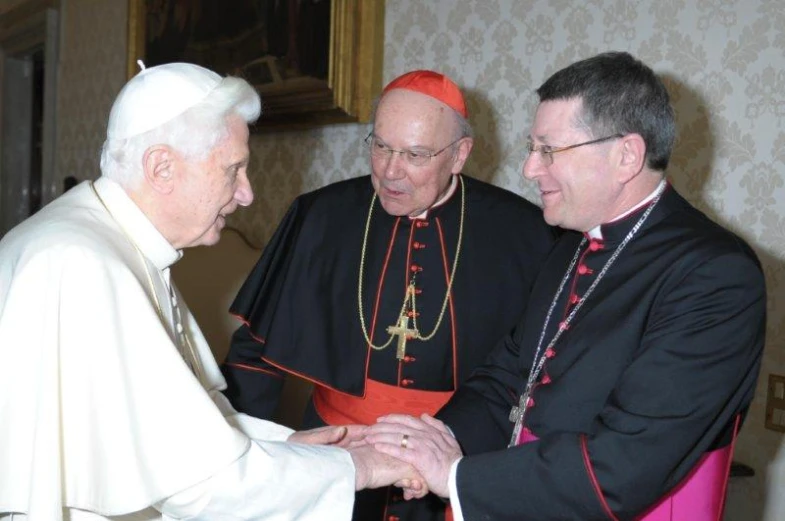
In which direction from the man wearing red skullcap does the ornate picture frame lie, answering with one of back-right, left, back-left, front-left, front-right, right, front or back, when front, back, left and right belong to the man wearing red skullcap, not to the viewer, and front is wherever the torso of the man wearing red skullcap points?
back

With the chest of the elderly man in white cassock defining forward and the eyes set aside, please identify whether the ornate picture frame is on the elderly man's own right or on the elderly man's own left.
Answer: on the elderly man's own left

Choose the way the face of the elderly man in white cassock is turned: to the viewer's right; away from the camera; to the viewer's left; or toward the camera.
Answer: to the viewer's right

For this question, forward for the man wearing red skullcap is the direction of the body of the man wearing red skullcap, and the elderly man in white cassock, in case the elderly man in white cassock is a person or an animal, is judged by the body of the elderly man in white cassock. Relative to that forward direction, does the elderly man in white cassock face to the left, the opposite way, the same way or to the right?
to the left

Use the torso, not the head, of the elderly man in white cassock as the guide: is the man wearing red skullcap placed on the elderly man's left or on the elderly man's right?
on the elderly man's left

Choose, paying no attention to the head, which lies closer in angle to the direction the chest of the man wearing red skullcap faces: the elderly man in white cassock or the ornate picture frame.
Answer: the elderly man in white cassock

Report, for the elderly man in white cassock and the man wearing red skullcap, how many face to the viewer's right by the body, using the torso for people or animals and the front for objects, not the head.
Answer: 1

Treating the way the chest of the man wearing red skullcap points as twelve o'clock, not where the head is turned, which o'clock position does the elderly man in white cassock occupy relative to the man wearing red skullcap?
The elderly man in white cassock is roughly at 1 o'clock from the man wearing red skullcap.

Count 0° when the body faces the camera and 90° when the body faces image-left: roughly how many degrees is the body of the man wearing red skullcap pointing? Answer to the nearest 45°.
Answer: approximately 0°

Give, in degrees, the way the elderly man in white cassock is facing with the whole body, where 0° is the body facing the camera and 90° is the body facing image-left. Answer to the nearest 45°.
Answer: approximately 270°
